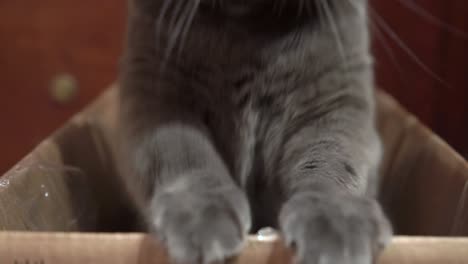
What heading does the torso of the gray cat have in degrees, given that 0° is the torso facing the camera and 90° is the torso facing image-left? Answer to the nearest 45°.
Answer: approximately 0°
